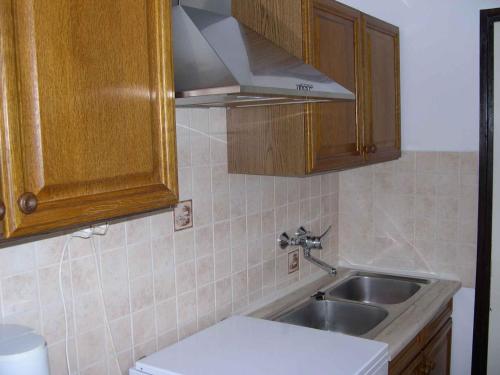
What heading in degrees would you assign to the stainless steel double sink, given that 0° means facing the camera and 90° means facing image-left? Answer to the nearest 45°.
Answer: approximately 315°

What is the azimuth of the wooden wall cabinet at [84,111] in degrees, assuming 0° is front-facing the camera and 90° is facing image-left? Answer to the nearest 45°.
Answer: approximately 315°

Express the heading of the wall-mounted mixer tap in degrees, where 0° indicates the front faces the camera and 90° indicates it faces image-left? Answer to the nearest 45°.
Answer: approximately 315°

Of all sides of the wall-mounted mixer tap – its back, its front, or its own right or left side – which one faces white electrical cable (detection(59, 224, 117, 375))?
right

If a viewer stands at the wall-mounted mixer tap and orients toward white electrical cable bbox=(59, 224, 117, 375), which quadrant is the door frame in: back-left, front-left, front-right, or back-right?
back-left

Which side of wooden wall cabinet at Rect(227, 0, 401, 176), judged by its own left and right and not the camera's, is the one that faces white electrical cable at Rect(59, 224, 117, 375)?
right

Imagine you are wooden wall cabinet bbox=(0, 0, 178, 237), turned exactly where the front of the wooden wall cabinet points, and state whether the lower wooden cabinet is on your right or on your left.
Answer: on your left
